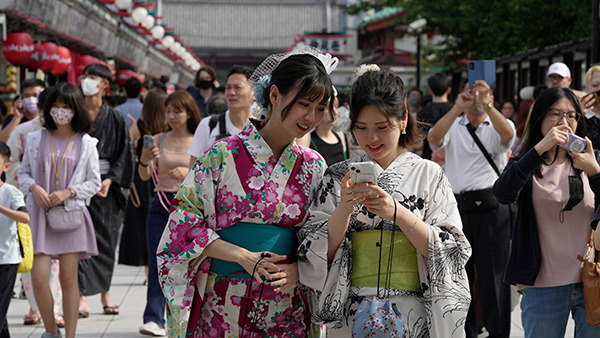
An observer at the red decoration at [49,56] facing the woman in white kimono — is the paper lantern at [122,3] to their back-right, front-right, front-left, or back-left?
back-left

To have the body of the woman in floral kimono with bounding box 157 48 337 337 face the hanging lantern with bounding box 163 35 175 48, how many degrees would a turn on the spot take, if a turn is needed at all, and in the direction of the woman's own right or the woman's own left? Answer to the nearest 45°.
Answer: approximately 135° to the woman's own left

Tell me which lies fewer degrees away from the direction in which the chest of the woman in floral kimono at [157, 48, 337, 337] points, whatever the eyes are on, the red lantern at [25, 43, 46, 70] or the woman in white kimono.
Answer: the woman in white kimono

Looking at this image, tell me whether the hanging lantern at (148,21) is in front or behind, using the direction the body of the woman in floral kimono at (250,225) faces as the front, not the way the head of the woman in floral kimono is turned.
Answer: behind

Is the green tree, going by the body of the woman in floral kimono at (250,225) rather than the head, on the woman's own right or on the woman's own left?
on the woman's own left

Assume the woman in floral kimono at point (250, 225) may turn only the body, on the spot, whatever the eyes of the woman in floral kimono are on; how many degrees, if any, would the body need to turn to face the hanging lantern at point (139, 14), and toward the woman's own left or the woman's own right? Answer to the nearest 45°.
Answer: approximately 135° to the woman's own left

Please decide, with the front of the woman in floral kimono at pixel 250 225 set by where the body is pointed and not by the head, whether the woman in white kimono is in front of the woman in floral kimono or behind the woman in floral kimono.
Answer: in front

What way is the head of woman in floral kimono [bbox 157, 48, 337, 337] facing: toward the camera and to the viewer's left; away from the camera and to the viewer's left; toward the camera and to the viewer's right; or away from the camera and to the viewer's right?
toward the camera and to the viewer's right

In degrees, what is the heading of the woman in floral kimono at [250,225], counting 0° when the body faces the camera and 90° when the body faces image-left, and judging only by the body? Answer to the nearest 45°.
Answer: approximately 315°
